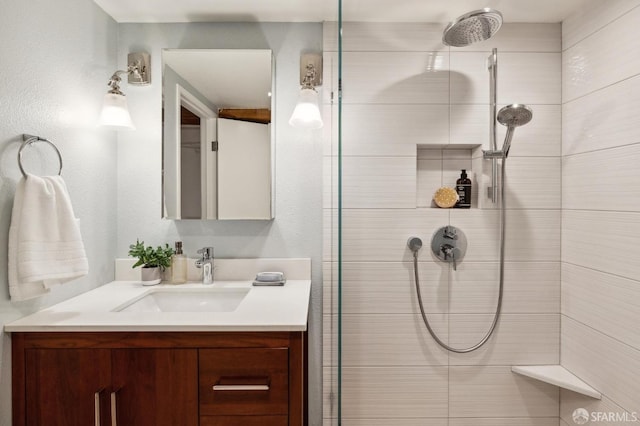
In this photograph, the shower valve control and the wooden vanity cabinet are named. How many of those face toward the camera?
2

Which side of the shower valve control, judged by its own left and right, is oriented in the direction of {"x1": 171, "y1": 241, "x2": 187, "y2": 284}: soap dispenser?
right

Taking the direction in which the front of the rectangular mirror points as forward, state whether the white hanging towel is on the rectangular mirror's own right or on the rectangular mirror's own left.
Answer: on the rectangular mirror's own right

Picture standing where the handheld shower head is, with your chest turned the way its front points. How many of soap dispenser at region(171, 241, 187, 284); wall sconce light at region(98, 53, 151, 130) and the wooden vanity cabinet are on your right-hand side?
3

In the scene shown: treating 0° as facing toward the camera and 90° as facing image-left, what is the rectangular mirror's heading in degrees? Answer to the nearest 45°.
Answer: approximately 0°

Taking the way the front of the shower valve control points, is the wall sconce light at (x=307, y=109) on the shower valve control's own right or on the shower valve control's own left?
on the shower valve control's own right

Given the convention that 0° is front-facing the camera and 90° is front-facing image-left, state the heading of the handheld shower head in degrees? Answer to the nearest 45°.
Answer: approximately 0°
